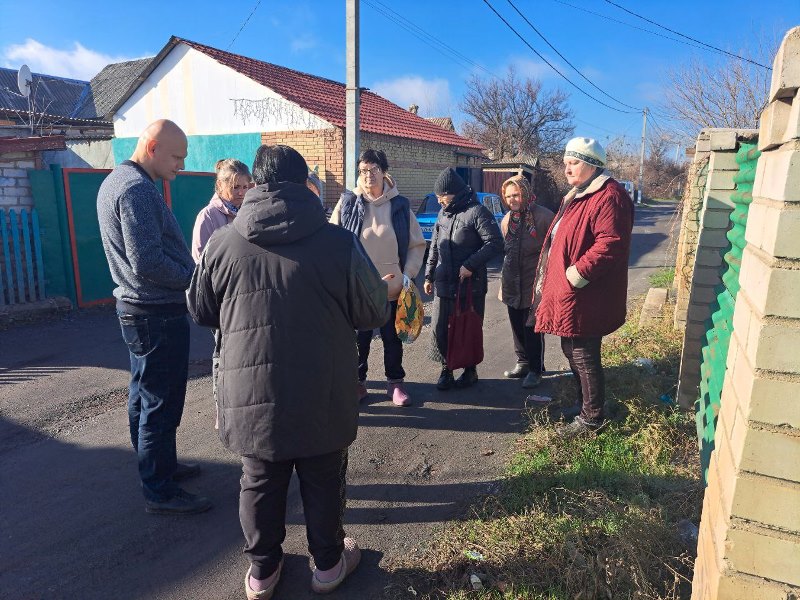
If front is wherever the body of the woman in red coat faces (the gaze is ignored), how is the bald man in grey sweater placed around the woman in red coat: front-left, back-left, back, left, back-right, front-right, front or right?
front-left

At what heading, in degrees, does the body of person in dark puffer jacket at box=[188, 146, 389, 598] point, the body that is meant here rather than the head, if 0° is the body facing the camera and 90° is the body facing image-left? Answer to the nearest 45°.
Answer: approximately 180°

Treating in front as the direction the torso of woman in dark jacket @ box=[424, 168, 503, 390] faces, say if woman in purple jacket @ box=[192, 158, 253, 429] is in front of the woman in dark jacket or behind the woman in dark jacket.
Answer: in front

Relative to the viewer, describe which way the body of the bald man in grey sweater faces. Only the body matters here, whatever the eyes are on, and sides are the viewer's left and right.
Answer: facing to the right of the viewer

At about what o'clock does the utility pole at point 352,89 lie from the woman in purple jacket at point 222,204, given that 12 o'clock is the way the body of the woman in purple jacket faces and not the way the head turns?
The utility pole is roughly at 8 o'clock from the woman in purple jacket.

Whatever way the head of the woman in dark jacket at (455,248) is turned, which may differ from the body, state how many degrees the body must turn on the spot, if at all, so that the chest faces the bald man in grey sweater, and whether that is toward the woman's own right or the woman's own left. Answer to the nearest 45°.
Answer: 0° — they already face them

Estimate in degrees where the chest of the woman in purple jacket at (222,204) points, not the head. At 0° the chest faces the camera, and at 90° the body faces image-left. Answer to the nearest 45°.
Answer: approximately 315°

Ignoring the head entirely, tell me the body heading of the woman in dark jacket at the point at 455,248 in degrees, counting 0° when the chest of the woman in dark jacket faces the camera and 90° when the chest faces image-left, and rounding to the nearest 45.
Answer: approximately 45°

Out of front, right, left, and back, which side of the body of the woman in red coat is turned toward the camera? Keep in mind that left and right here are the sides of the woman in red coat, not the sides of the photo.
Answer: left

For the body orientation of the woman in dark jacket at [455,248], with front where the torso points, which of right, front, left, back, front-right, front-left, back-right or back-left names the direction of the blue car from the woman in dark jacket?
back-right

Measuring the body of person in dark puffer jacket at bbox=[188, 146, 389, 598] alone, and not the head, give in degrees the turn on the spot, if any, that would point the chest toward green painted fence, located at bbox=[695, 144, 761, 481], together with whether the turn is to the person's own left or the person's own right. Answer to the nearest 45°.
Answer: approximately 90° to the person's own right

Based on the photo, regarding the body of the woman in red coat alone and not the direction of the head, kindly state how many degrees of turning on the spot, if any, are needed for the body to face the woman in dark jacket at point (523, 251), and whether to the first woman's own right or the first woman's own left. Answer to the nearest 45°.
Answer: approximately 45° to the first woman's own right
